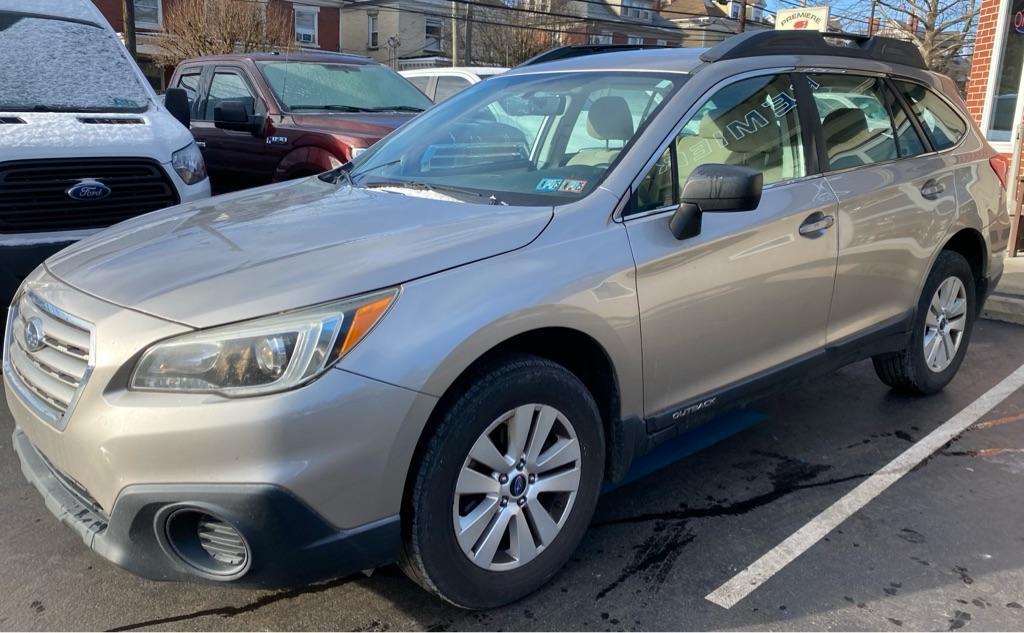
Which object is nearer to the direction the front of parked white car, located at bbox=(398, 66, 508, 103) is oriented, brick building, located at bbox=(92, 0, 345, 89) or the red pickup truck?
the red pickup truck

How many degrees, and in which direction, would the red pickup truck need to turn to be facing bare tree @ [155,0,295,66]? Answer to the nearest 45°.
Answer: approximately 135° to its left

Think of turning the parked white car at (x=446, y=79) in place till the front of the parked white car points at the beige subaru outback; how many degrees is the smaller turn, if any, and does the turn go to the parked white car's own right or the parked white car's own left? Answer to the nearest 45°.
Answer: approximately 45° to the parked white car's own right

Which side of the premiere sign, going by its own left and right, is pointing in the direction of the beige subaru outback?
front

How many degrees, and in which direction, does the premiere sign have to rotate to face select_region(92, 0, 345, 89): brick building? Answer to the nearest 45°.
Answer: approximately 135° to its right

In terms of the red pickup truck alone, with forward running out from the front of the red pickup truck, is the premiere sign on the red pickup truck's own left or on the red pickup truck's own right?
on the red pickup truck's own left

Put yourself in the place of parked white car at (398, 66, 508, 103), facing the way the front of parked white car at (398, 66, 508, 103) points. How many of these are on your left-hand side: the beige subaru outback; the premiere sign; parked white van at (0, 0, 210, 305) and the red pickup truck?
1

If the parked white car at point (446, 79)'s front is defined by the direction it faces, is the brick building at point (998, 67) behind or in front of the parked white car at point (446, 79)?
in front

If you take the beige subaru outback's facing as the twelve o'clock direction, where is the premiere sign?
The premiere sign is roughly at 5 o'clock from the beige subaru outback.

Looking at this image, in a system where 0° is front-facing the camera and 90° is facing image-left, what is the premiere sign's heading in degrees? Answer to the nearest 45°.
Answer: approximately 0°

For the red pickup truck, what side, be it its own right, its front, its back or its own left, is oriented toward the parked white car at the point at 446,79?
left

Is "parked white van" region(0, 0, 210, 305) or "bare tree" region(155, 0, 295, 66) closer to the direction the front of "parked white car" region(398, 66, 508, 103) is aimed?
the parked white van

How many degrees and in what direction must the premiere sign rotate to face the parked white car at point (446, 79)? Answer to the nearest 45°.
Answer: approximately 45° to its right

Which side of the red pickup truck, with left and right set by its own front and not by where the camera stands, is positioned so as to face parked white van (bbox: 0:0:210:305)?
right

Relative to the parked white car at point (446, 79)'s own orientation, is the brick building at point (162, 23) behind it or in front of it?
behind

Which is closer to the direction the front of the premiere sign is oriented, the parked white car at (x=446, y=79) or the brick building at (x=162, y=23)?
the parked white car

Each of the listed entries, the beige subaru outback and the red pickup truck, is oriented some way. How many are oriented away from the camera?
0
